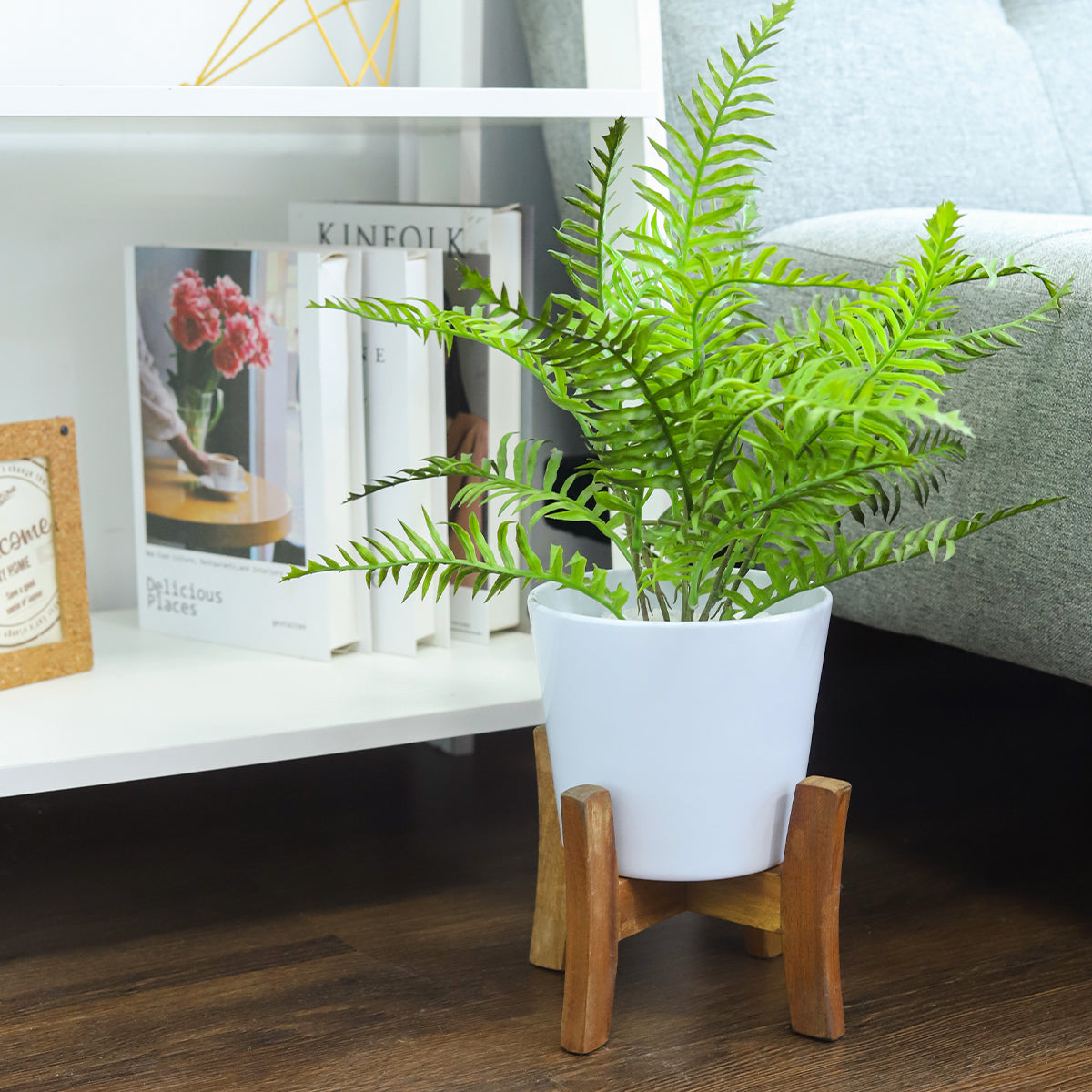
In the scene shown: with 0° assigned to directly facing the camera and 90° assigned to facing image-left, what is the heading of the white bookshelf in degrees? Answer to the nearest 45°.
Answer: approximately 0°

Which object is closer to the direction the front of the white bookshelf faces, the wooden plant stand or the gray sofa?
the wooden plant stand

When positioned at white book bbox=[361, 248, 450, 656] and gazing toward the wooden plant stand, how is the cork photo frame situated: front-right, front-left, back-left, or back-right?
back-right

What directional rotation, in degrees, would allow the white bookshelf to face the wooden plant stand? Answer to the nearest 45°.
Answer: approximately 45° to its left

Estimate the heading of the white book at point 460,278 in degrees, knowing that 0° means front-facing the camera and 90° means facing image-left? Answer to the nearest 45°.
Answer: approximately 45°
